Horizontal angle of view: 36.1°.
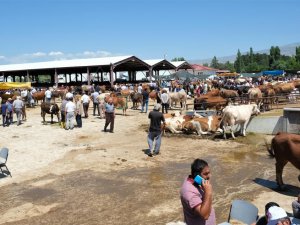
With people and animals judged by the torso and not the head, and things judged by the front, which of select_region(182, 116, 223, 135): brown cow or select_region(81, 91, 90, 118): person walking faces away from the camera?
the person walking

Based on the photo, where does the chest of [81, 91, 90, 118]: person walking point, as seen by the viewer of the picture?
away from the camera

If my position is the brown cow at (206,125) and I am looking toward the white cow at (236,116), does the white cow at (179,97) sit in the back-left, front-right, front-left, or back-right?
back-left
